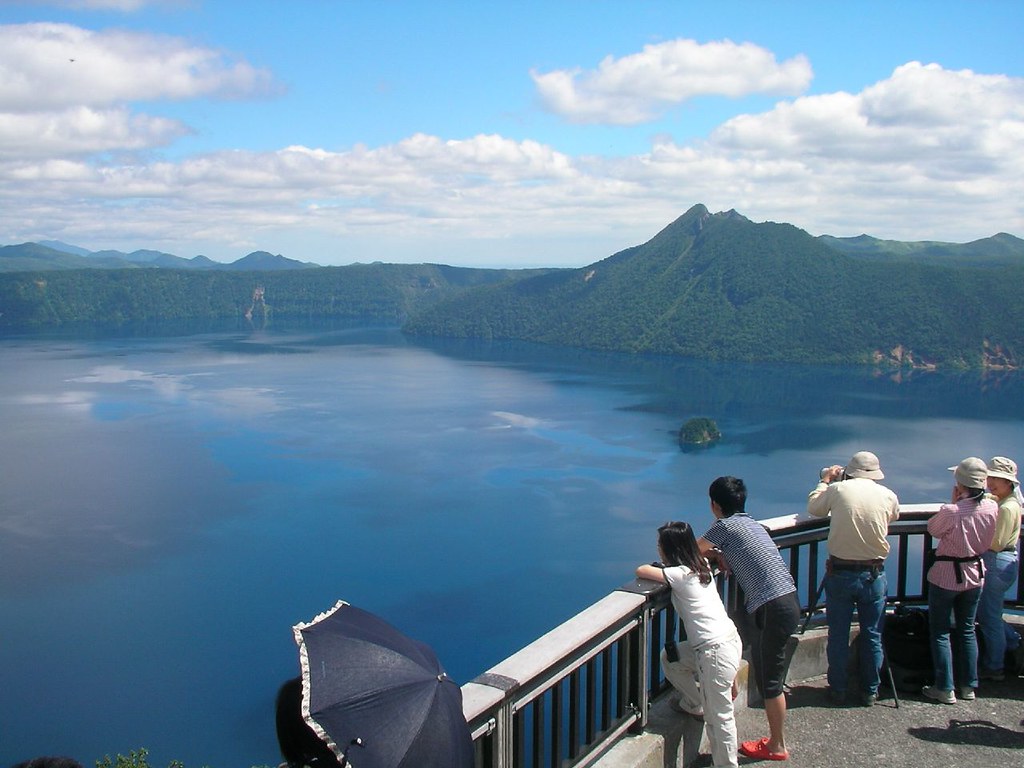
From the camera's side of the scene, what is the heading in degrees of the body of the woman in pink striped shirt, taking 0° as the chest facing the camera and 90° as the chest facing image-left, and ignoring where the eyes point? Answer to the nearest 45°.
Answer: approximately 135°

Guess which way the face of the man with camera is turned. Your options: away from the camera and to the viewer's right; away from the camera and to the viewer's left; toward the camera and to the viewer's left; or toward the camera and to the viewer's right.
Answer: away from the camera and to the viewer's left

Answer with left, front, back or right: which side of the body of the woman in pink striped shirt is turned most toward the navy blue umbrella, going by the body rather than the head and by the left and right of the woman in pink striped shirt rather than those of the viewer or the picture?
left
